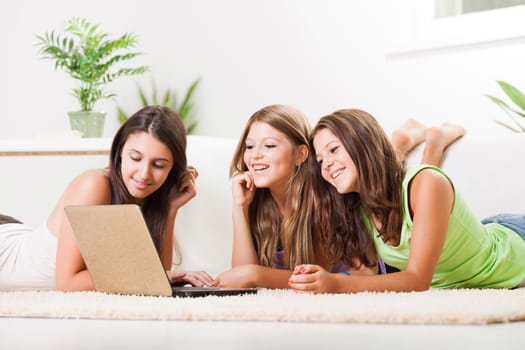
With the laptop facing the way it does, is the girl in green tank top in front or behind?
in front

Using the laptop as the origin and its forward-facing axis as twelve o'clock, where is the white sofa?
The white sofa is roughly at 11 o'clock from the laptop.

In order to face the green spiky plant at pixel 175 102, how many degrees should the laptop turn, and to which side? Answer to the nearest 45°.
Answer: approximately 45° to its left

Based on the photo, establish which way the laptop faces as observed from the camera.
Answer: facing away from the viewer and to the right of the viewer
